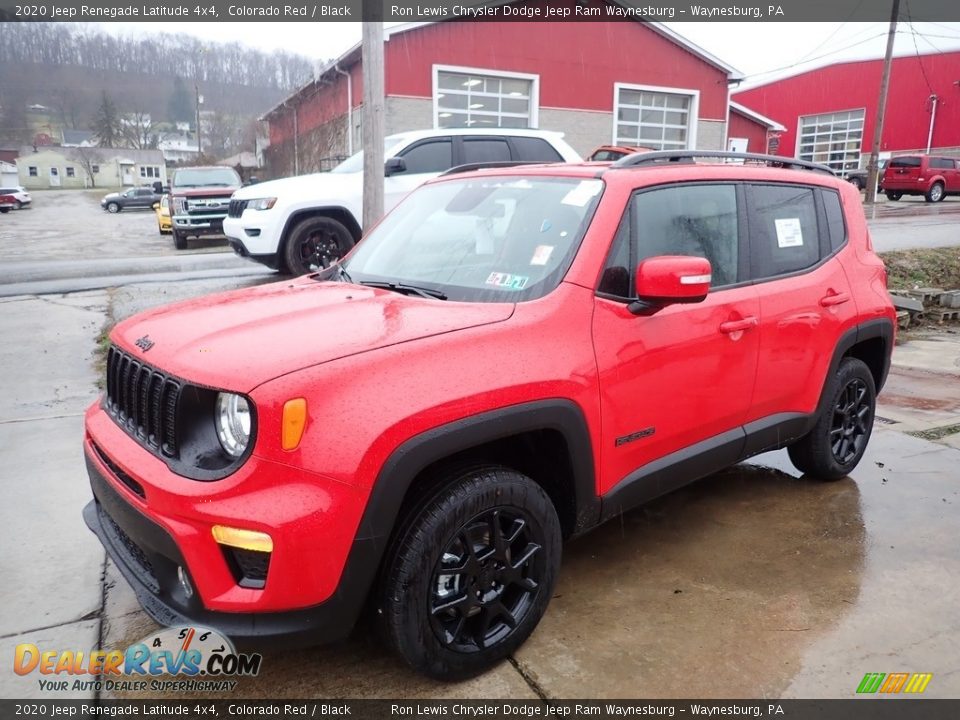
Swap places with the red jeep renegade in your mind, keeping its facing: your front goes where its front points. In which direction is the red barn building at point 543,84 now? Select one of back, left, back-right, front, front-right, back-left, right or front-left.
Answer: back-right

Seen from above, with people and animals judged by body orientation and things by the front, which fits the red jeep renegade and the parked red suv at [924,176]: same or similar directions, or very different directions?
very different directions

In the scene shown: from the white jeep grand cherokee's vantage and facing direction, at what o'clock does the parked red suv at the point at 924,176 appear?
The parked red suv is roughly at 6 o'clock from the white jeep grand cherokee.

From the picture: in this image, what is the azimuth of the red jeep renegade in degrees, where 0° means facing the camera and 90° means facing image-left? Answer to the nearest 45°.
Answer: approximately 45°

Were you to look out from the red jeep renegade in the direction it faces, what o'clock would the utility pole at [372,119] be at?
The utility pole is roughly at 4 o'clock from the red jeep renegade.

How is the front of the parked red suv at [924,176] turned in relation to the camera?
facing away from the viewer and to the right of the viewer

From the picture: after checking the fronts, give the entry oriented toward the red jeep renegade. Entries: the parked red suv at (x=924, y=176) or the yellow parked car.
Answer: the yellow parked car

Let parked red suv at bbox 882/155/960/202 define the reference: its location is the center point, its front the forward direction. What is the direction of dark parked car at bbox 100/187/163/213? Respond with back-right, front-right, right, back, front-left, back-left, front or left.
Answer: back-left

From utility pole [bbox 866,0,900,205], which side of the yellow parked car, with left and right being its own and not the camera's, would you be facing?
left
